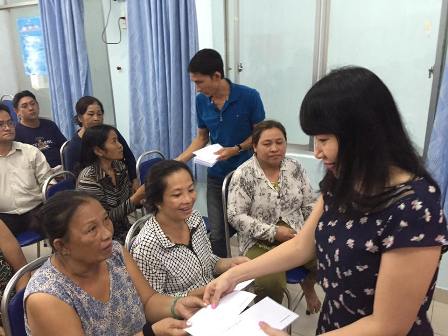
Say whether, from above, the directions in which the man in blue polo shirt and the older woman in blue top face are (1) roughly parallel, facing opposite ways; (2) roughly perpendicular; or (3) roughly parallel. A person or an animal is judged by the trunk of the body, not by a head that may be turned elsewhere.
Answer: roughly perpendicular

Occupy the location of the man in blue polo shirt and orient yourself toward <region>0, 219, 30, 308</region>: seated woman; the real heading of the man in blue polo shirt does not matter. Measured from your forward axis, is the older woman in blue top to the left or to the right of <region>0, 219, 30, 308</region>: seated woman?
left

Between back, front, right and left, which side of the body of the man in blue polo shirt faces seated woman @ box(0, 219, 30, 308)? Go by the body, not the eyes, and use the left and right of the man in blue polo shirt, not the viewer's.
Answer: front

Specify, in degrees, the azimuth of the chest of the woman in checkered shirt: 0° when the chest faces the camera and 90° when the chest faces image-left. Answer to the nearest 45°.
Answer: approximately 315°

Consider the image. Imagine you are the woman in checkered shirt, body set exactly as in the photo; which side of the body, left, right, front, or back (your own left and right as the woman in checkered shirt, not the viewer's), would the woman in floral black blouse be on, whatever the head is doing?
front

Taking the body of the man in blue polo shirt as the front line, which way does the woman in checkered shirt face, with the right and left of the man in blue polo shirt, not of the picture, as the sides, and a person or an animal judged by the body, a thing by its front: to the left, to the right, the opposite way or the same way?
to the left

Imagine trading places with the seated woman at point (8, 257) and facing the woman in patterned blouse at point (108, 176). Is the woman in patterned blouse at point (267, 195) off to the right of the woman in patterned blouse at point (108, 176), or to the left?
right

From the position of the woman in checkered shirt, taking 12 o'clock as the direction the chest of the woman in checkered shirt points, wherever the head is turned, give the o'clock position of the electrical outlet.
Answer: The electrical outlet is roughly at 7 o'clock from the woman in checkered shirt.

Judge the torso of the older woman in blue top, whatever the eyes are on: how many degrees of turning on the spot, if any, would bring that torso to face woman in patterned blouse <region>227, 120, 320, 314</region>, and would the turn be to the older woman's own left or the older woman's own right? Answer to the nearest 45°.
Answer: approximately 90° to the older woman's own left

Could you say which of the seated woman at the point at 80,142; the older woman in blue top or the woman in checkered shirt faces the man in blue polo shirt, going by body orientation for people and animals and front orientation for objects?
the seated woman

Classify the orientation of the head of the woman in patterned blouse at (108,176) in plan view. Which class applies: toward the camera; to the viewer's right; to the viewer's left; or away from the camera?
to the viewer's right
